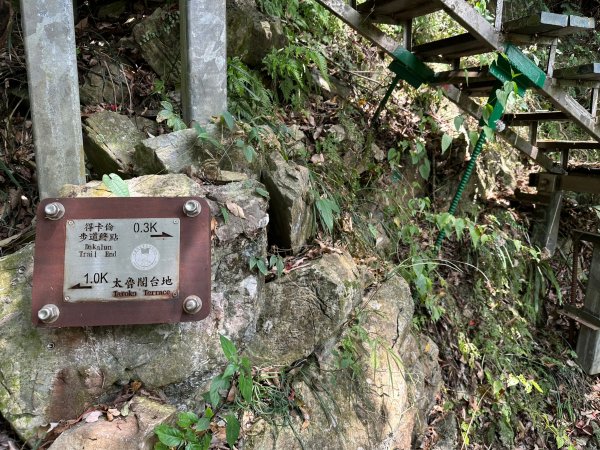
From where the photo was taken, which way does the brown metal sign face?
toward the camera

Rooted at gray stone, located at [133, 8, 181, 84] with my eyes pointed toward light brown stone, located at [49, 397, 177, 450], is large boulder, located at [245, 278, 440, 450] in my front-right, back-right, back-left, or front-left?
front-left

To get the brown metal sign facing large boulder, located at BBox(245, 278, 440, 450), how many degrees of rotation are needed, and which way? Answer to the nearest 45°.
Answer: approximately 90° to its left

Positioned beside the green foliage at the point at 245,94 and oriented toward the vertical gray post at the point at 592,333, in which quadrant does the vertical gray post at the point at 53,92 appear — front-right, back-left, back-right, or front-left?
back-right

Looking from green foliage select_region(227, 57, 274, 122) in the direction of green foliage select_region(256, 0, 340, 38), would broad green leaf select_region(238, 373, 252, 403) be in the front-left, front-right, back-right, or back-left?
back-right

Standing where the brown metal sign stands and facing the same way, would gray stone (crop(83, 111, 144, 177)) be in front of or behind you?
behind

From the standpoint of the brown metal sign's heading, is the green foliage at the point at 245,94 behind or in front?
behind

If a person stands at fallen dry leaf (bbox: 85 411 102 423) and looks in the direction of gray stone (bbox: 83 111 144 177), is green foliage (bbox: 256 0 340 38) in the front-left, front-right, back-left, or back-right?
front-right

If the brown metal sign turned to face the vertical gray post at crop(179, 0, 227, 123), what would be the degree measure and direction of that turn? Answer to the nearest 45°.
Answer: approximately 135° to its left
